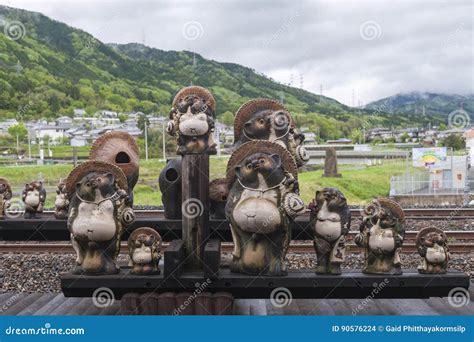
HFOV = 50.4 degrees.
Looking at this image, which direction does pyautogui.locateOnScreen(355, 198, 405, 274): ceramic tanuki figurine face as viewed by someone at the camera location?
facing the viewer

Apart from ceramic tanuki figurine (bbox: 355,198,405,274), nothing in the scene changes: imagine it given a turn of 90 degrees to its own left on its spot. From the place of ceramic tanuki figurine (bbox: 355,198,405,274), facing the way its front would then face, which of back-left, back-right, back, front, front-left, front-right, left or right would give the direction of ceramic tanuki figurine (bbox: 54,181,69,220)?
back

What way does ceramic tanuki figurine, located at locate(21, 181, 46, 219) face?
toward the camera

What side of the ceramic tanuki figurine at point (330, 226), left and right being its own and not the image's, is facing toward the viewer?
front

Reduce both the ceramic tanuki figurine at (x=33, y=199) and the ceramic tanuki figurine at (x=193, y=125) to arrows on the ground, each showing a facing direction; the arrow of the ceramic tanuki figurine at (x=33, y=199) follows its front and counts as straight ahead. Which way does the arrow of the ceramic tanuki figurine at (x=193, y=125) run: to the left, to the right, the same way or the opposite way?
the same way

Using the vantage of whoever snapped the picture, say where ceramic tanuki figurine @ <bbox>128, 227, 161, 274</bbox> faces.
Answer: facing the viewer

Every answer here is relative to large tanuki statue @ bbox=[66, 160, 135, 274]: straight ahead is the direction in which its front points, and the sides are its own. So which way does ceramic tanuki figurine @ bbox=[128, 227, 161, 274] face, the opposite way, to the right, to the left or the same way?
the same way

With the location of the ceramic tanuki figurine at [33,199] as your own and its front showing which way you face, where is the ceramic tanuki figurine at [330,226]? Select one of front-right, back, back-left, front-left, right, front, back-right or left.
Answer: front-left

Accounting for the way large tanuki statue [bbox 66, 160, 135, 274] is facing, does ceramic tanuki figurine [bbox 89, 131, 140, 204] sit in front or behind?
behind

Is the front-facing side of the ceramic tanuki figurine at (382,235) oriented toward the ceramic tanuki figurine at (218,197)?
no

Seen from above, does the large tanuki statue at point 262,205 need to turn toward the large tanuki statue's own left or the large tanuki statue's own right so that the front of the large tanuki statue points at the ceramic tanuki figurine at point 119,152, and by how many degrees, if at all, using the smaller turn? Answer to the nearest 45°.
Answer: approximately 135° to the large tanuki statue's own right

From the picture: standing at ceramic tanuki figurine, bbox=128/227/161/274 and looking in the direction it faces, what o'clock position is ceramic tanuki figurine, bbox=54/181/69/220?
ceramic tanuki figurine, bbox=54/181/69/220 is roughly at 5 o'clock from ceramic tanuki figurine, bbox=128/227/161/274.

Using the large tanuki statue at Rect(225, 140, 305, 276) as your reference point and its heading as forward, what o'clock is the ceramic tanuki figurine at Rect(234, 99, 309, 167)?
The ceramic tanuki figurine is roughly at 6 o'clock from the large tanuki statue.

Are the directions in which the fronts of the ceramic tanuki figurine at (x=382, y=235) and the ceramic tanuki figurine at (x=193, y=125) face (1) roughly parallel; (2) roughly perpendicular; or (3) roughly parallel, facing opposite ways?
roughly parallel
